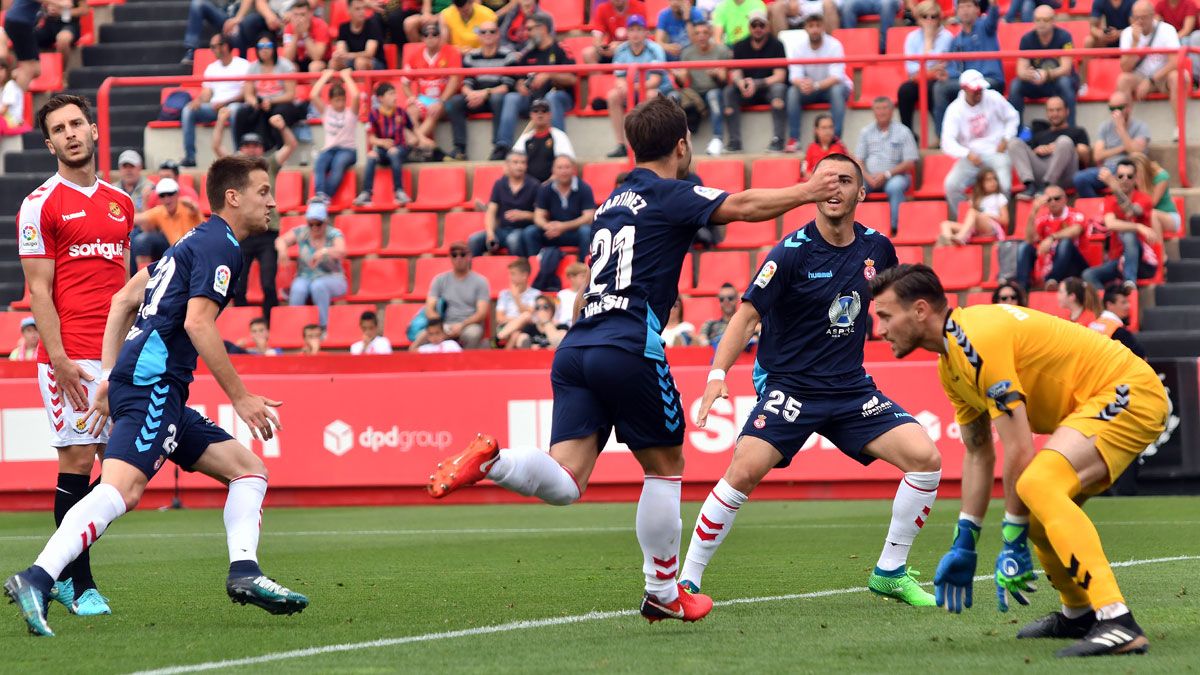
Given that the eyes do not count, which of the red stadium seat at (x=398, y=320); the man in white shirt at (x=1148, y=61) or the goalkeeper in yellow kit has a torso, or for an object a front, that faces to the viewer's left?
the goalkeeper in yellow kit

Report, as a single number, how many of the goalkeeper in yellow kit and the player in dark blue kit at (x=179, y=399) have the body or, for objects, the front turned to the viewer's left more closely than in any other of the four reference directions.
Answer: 1

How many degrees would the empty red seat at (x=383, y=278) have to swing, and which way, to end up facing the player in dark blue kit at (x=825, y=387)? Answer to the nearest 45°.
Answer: approximately 45° to its left

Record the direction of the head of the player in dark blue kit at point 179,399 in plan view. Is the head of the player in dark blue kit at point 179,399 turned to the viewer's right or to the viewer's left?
to the viewer's right

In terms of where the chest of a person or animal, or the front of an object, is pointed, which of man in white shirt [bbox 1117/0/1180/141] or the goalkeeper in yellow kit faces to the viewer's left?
the goalkeeper in yellow kit

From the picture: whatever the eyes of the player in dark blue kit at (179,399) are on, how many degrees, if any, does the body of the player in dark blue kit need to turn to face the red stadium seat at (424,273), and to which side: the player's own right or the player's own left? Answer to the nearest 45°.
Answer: approximately 90° to the player's own left

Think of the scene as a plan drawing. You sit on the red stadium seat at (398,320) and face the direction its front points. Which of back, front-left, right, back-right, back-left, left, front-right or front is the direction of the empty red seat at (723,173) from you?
left

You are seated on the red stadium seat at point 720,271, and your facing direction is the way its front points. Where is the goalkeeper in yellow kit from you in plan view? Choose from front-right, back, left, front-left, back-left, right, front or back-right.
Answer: front-left

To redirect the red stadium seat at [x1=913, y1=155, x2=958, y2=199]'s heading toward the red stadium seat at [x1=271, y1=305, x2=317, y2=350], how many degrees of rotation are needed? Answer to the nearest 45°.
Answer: approximately 45° to its right

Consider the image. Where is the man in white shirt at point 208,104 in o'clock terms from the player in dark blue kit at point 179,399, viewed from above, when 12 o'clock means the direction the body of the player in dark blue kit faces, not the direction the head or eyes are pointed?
The man in white shirt is roughly at 9 o'clock from the player in dark blue kit.

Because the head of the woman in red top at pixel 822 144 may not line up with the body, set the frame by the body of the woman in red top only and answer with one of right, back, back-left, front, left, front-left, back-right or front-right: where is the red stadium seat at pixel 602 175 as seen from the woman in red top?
right

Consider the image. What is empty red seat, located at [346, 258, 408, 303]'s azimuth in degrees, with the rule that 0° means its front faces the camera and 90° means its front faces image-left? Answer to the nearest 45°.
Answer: approximately 45°
